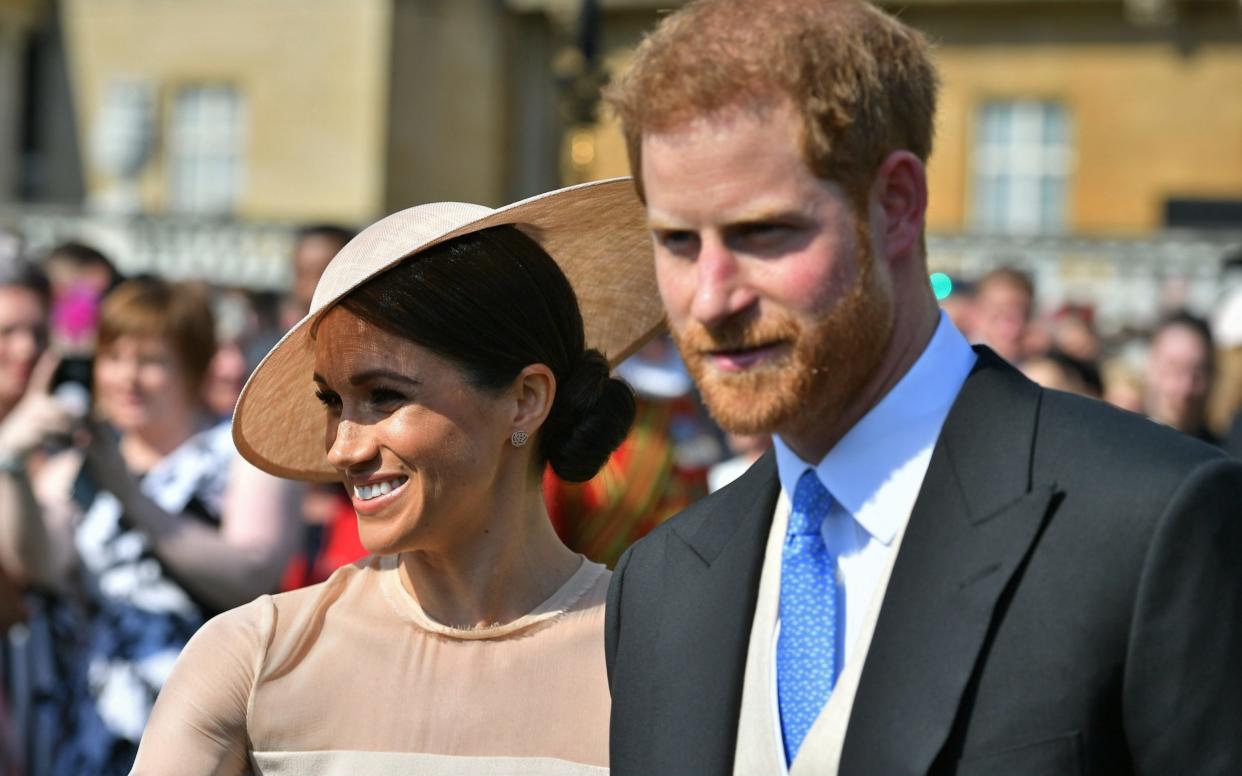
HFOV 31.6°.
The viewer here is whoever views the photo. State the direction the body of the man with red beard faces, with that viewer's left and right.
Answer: facing the viewer and to the left of the viewer

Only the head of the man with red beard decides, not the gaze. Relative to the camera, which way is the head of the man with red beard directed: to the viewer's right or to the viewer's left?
to the viewer's left

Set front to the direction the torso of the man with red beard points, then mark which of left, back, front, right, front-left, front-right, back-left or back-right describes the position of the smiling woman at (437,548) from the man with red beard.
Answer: right

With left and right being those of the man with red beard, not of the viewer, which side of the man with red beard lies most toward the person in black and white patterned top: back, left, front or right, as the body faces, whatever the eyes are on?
right

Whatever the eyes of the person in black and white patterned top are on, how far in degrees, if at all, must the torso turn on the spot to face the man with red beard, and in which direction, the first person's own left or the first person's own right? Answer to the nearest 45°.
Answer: approximately 45° to the first person's own left

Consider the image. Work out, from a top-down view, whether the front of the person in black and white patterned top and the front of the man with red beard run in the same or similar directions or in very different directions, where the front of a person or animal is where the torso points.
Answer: same or similar directions

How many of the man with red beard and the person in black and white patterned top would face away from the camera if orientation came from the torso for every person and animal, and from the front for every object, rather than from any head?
0
